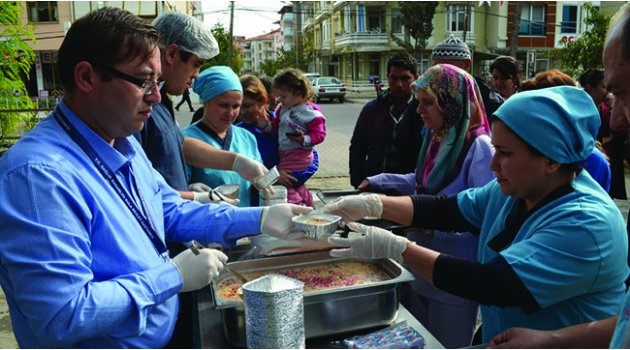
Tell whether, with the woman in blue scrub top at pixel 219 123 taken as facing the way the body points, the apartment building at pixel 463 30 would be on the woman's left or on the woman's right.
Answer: on the woman's left

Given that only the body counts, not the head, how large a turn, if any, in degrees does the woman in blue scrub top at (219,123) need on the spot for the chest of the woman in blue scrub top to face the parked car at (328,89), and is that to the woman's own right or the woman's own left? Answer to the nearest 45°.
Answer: approximately 135° to the woman's own left

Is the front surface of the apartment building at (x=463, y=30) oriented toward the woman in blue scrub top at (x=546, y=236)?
yes

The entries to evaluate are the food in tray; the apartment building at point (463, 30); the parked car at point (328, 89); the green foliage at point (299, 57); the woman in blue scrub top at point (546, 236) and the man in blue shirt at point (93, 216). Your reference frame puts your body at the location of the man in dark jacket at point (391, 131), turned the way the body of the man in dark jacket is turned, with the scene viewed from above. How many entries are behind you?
3

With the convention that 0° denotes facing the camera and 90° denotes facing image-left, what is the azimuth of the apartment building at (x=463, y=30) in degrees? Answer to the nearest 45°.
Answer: approximately 0°

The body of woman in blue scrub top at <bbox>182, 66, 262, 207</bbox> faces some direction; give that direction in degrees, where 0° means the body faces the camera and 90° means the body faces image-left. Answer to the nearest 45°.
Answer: approximately 315°

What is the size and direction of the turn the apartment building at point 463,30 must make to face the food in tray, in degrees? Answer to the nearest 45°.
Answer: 0° — it already faces it

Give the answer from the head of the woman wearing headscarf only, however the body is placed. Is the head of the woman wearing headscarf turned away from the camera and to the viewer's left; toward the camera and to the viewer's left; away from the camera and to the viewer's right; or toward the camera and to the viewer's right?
toward the camera and to the viewer's left

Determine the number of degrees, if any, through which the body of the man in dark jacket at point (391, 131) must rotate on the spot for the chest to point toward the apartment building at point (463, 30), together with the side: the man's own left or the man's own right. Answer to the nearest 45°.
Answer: approximately 180°

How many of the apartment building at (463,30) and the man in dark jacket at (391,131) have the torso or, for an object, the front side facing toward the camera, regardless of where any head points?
2
